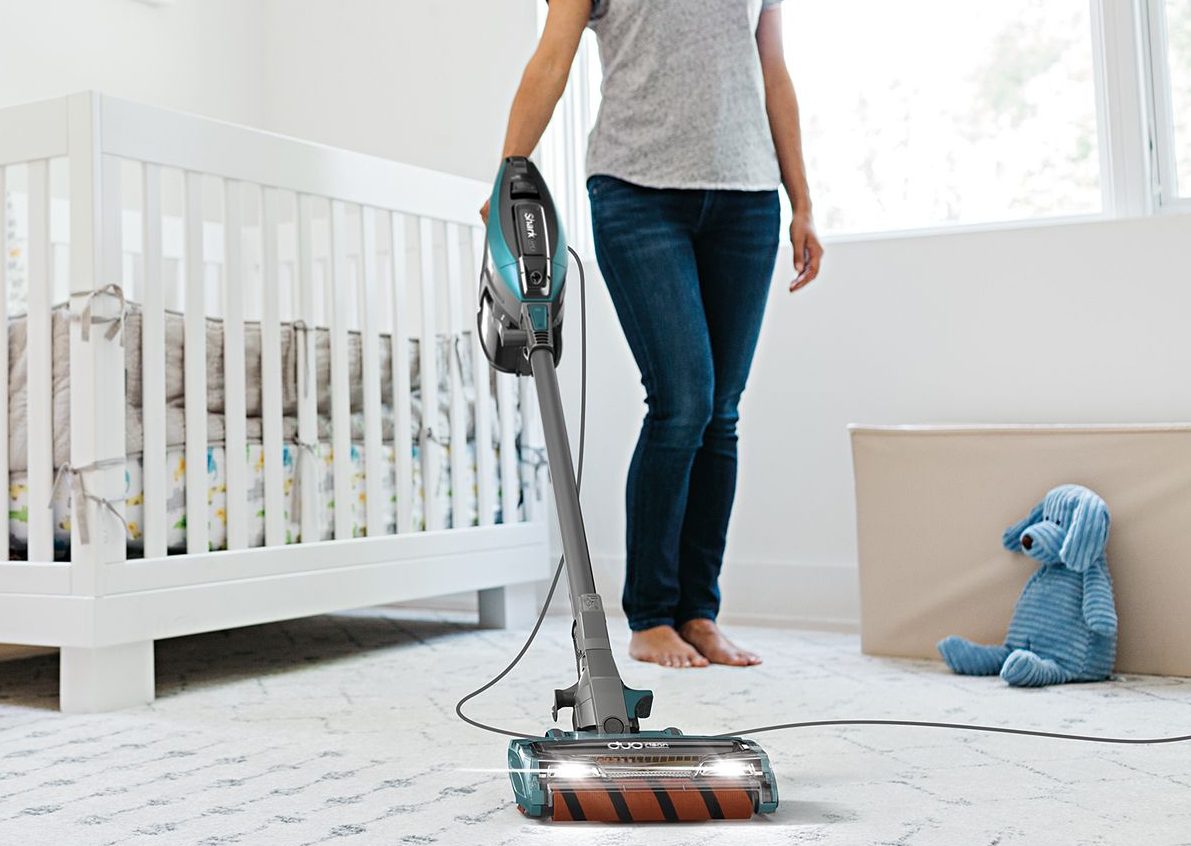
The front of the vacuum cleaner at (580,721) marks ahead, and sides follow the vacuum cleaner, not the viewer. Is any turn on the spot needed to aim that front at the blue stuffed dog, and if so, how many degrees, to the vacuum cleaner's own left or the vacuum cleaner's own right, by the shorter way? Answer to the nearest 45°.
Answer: approximately 135° to the vacuum cleaner's own left

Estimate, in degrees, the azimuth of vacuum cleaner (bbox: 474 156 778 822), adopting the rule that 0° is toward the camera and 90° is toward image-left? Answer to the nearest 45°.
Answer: approximately 0°

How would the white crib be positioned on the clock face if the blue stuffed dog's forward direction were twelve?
The white crib is roughly at 1 o'clock from the blue stuffed dog.

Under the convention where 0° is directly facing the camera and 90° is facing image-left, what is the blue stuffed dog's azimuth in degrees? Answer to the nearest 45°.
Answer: approximately 45°

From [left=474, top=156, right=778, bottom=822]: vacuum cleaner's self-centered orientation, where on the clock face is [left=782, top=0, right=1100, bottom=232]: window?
The window is roughly at 7 o'clock from the vacuum cleaner.

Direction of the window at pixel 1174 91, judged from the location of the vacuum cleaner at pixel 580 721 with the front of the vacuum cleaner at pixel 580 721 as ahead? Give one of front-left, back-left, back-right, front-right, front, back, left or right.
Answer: back-left

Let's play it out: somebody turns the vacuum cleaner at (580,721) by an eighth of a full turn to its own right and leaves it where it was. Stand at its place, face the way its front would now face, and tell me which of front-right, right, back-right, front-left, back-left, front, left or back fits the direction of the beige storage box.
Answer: back

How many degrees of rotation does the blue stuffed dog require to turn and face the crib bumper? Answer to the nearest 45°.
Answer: approximately 45° to its right
